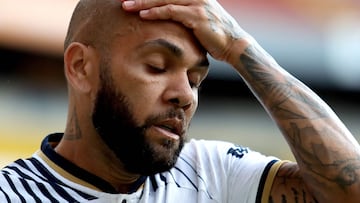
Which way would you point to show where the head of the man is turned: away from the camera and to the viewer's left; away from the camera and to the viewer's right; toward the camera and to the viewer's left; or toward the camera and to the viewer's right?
toward the camera and to the viewer's right

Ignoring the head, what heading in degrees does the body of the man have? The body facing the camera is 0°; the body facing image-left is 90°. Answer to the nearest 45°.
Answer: approximately 315°
